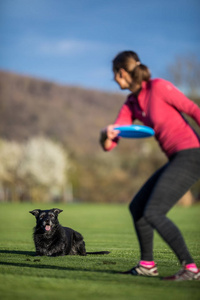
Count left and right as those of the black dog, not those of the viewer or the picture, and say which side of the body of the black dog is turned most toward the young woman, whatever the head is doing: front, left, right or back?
left

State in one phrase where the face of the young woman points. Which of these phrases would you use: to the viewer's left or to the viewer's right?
to the viewer's left

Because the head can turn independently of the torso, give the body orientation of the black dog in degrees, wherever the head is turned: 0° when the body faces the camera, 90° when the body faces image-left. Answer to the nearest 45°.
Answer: approximately 45°

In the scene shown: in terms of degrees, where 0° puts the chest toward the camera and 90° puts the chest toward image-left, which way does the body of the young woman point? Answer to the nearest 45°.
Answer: approximately 90°

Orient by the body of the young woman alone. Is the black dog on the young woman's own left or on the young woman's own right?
on the young woman's own right
